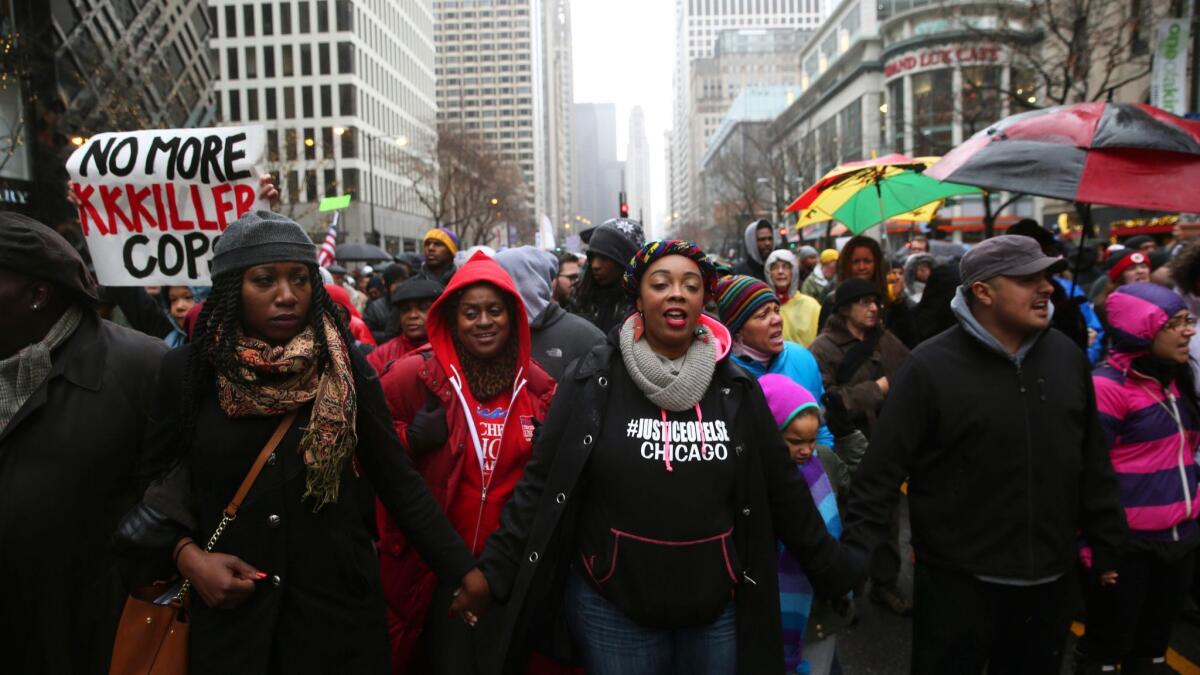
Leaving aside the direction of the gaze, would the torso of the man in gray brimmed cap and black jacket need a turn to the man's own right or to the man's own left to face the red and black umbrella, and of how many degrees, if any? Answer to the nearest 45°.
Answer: approximately 135° to the man's own left

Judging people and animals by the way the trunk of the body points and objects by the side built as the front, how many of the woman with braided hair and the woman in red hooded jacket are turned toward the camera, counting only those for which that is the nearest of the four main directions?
2

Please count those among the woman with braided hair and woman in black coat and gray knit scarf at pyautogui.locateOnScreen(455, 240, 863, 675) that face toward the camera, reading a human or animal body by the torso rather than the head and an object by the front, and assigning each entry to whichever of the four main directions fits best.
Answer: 2

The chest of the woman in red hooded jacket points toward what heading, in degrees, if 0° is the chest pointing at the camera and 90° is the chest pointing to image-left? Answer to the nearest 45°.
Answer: approximately 0°
